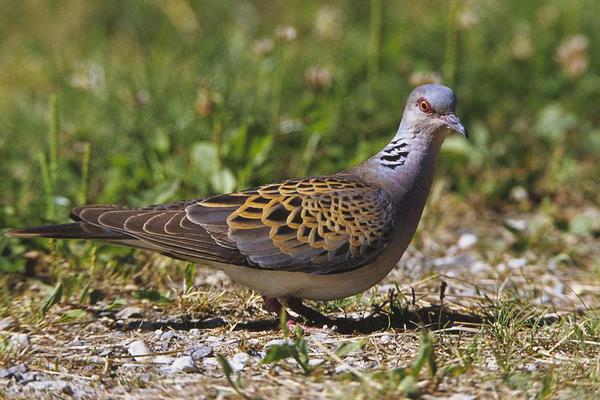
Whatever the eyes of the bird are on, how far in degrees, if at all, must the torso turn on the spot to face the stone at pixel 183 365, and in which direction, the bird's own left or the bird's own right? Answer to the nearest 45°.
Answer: approximately 135° to the bird's own right

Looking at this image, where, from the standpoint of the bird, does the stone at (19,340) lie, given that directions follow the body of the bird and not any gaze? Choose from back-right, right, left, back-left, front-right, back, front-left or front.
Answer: back

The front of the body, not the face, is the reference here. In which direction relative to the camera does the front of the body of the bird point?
to the viewer's right

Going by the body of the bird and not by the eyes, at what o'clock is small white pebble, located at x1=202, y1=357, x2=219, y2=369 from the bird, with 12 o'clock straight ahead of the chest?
The small white pebble is roughly at 4 o'clock from the bird.
